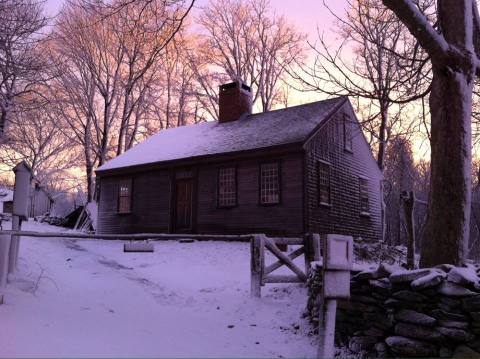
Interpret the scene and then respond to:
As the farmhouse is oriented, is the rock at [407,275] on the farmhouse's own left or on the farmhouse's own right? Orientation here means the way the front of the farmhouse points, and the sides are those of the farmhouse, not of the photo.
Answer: on the farmhouse's own left

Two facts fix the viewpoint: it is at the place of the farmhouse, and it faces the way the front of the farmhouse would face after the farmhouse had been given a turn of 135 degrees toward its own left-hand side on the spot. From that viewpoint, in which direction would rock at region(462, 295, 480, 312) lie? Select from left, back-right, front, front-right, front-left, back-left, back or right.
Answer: right

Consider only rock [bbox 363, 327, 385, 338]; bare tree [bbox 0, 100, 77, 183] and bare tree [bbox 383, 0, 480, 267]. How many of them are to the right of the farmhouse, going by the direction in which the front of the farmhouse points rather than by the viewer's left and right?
1

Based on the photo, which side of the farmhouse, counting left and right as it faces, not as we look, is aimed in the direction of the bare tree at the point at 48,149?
right

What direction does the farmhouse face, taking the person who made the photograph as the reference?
facing the viewer and to the left of the viewer

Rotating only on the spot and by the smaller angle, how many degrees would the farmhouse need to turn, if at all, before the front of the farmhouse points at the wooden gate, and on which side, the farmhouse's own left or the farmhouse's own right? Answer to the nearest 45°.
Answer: approximately 45° to the farmhouse's own left

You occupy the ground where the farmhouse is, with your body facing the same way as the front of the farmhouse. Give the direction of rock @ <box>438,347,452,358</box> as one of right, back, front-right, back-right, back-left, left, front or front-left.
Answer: front-left

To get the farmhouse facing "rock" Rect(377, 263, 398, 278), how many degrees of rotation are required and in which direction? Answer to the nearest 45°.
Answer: approximately 45° to its left

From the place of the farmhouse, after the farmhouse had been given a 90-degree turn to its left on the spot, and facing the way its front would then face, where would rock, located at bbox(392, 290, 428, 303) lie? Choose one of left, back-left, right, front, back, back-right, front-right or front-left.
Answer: front-right

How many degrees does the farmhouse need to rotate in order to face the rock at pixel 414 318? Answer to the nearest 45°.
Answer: approximately 45° to its left

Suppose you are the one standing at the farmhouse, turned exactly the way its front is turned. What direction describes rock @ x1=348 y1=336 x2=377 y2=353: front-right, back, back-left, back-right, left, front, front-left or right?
front-left

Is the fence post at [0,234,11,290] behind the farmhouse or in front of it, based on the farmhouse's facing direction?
in front

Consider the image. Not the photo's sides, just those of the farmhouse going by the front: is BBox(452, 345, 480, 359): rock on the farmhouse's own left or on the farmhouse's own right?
on the farmhouse's own left

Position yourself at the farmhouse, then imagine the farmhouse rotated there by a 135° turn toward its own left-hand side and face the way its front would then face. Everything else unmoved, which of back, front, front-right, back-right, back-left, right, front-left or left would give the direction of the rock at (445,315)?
right

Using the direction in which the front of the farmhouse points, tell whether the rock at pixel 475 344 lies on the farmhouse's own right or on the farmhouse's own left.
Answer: on the farmhouse's own left

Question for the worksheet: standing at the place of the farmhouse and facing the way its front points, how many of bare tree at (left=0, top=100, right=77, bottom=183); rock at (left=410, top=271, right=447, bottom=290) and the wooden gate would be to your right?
1
